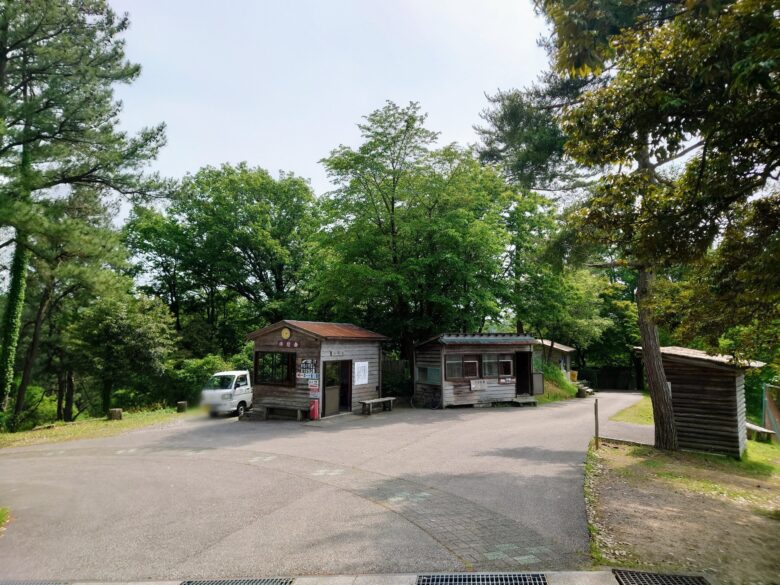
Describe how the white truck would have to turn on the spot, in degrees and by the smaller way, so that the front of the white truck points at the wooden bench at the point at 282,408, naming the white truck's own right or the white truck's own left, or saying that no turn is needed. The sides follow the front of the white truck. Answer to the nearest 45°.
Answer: approximately 90° to the white truck's own left

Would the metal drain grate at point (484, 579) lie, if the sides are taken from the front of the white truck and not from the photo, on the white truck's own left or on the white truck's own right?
on the white truck's own left

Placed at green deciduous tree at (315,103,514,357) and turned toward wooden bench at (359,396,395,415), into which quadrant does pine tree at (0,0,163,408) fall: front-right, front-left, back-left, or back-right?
front-right

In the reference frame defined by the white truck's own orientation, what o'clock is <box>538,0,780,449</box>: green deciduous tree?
The green deciduous tree is roughly at 10 o'clock from the white truck.

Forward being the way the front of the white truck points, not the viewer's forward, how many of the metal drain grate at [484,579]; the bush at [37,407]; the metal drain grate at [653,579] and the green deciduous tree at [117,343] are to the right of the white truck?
2

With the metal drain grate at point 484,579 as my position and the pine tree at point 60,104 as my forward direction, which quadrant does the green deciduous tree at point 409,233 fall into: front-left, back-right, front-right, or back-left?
front-right

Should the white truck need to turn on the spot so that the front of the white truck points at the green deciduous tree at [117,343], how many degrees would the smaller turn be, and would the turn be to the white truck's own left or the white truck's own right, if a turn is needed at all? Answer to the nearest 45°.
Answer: approximately 90° to the white truck's own right

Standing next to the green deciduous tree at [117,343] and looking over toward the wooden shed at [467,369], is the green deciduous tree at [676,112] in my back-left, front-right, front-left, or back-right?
front-right

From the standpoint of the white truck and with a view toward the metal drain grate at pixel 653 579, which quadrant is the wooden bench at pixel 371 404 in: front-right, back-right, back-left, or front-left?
front-left

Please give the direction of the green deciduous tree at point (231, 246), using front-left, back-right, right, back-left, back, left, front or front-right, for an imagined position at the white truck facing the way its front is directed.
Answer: back-right
